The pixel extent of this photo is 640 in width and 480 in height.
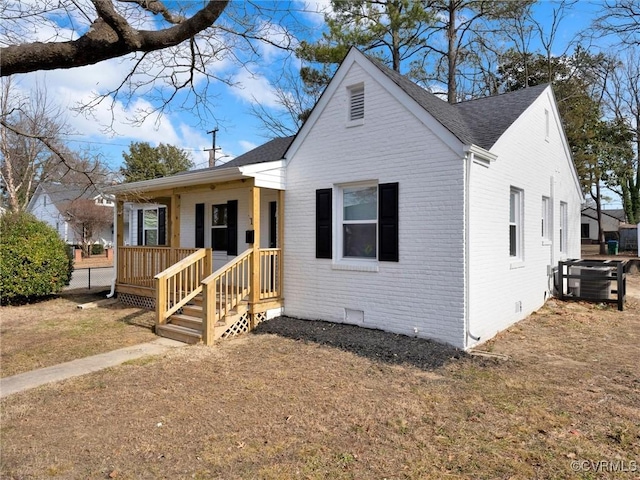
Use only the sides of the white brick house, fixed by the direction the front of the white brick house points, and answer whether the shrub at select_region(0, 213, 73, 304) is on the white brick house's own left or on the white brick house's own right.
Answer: on the white brick house's own right

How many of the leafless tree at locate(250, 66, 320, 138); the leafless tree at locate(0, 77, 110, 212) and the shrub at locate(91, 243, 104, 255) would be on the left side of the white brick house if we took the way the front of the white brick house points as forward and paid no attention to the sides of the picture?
0

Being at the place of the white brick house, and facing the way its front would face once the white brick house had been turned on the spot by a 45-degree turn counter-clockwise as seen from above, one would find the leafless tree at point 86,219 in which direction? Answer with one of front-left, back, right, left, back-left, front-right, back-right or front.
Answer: back-right

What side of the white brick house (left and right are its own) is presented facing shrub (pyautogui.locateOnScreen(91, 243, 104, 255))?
right

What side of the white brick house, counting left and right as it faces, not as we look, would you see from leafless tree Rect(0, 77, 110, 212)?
right

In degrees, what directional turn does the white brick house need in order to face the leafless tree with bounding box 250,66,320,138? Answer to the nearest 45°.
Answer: approximately 135° to its right

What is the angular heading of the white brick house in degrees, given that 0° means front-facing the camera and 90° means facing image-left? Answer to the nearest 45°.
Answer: approximately 45°
